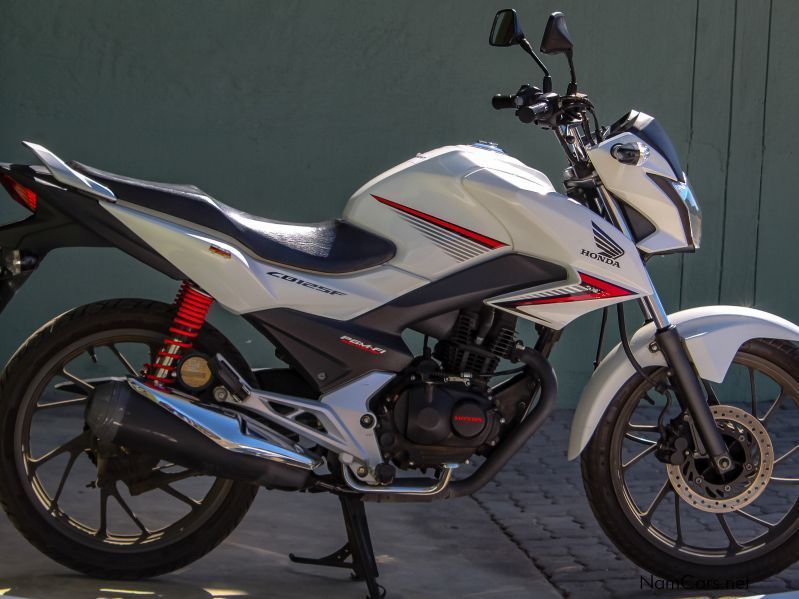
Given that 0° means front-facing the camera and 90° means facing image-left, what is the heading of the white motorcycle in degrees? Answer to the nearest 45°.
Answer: approximately 270°
